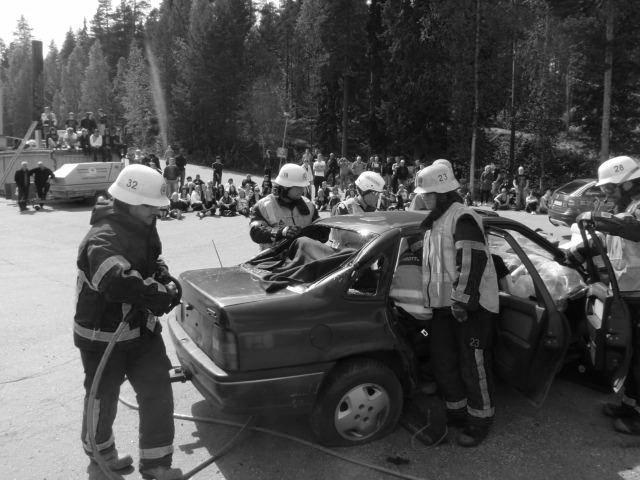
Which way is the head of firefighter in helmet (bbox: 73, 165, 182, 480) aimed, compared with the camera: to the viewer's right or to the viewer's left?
to the viewer's right

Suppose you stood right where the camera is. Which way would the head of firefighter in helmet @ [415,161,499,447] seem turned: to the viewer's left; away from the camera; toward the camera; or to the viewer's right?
to the viewer's left

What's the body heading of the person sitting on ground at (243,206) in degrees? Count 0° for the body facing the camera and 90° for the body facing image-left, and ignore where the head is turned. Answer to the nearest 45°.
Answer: approximately 0°

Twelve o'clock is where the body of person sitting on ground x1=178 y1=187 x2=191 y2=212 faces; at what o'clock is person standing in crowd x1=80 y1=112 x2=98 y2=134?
The person standing in crowd is roughly at 5 o'clock from the person sitting on ground.

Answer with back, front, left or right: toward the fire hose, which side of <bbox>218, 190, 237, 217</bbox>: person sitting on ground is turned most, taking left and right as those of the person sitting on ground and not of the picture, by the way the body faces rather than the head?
front

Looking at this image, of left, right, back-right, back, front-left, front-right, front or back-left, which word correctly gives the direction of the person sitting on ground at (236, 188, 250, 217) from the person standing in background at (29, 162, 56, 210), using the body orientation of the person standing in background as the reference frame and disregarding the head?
front-left

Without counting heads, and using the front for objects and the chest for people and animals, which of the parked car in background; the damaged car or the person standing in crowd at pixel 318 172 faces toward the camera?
the person standing in crowd

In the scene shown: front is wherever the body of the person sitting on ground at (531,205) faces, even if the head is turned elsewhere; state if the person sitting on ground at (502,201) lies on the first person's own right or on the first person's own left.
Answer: on the first person's own right

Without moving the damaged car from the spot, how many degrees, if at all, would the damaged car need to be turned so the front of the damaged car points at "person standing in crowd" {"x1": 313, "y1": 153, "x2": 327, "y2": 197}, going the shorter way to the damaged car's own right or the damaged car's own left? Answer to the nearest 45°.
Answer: approximately 45° to the damaged car's own left

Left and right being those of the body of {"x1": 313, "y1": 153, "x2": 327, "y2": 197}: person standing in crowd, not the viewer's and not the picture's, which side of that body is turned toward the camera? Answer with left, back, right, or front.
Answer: front

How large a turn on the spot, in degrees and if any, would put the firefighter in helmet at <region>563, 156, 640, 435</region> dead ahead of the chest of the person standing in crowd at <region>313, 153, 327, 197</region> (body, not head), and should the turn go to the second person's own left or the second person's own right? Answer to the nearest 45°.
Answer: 0° — they already face them

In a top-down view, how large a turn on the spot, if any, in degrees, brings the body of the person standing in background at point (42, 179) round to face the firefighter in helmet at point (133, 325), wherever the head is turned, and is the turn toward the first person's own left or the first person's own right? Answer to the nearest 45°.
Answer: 0° — they already face them

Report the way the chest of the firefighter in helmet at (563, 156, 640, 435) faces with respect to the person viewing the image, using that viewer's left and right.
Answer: facing to the left of the viewer

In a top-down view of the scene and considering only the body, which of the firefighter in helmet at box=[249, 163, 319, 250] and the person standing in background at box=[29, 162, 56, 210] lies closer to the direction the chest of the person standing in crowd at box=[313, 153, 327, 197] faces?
the firefighter in helmet

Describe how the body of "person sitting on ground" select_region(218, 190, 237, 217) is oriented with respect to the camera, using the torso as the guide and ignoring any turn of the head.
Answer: toward the camera

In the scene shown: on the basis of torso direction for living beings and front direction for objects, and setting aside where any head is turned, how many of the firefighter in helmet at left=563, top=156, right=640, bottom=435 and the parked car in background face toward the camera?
0

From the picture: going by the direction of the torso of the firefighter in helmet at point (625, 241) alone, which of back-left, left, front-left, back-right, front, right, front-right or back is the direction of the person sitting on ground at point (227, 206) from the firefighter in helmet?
front-right

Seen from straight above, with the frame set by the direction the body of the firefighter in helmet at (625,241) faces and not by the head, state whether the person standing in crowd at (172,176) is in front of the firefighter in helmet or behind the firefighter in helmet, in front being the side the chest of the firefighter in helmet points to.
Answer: in front
